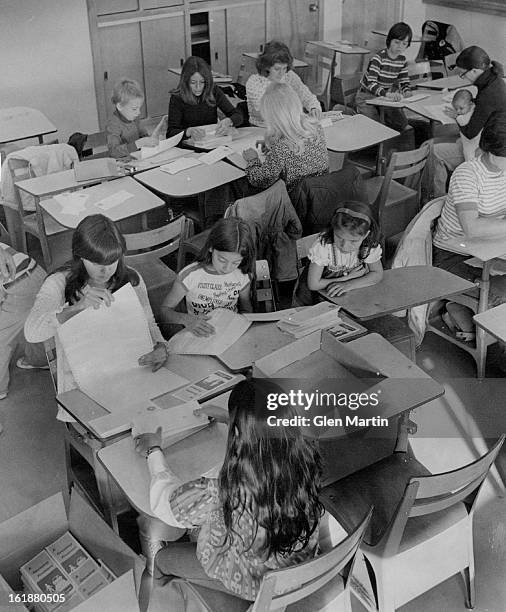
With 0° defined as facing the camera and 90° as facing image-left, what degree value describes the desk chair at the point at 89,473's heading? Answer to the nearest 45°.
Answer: approximately 315°

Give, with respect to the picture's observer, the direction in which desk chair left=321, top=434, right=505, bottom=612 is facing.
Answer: facing away from the viewer and to the left of the viewer

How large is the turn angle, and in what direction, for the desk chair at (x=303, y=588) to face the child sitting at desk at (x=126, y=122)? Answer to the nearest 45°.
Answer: approximately 45° to its right

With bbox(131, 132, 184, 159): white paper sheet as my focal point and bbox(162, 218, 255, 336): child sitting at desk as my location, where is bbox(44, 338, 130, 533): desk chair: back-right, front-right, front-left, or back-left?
back-left

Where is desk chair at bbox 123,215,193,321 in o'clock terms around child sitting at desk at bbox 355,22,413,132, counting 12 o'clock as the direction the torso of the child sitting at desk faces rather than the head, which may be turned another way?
The desk chair is roughly at 2 o'clock from the child sitting at desk.

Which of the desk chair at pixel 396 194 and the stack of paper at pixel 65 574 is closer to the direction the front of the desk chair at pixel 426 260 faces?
the stack of paper

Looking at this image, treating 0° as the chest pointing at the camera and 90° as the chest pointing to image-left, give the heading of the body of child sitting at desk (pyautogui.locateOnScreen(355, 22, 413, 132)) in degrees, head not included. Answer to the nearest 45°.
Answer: approximately 315°

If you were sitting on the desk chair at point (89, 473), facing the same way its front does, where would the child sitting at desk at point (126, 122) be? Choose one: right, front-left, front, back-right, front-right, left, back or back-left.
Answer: back-left
